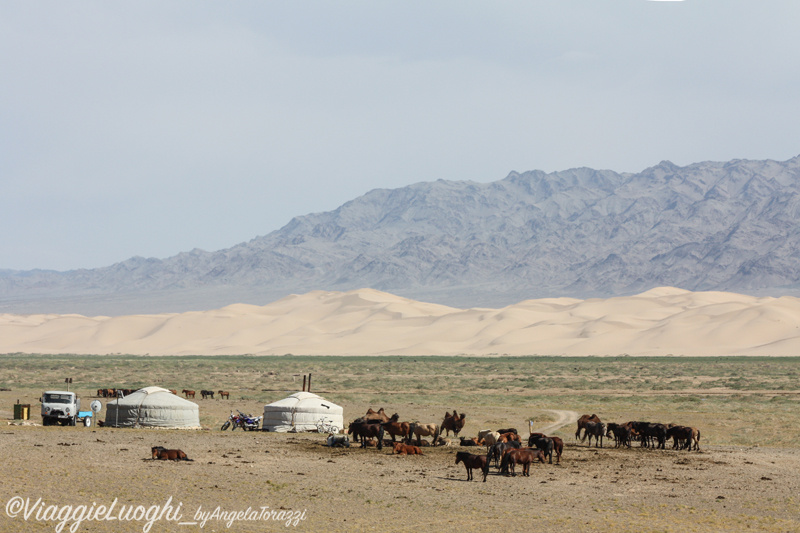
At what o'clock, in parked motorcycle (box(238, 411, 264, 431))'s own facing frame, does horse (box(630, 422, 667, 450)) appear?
The horse is roughly at 7 o'clock from the parked motorcycle.

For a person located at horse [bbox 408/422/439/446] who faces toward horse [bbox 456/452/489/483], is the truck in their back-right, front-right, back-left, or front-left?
back-right

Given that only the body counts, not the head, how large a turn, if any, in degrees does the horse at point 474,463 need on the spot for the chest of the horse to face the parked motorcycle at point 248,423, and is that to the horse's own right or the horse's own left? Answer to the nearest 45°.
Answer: approximately 45° to the horse's own right

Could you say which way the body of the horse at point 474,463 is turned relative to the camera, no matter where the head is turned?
to the viewer's left

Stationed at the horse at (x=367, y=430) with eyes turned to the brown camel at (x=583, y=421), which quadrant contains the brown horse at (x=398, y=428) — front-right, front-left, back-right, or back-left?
front-left

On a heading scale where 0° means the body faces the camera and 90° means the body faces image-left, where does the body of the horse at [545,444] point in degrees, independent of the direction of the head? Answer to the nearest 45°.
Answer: approximately 90°

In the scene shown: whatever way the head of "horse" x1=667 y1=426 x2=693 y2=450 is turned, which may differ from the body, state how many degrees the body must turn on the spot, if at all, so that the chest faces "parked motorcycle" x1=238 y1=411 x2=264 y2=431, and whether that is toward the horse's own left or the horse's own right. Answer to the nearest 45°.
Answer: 0° — it already faces it

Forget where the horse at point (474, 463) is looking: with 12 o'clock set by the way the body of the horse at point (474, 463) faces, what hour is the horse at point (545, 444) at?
the horse at point (545, 444) is roughly at 4 o'clock from the horse at point (474, 463).

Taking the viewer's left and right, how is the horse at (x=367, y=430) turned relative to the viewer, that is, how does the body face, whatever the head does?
facing to the left of the viewer
